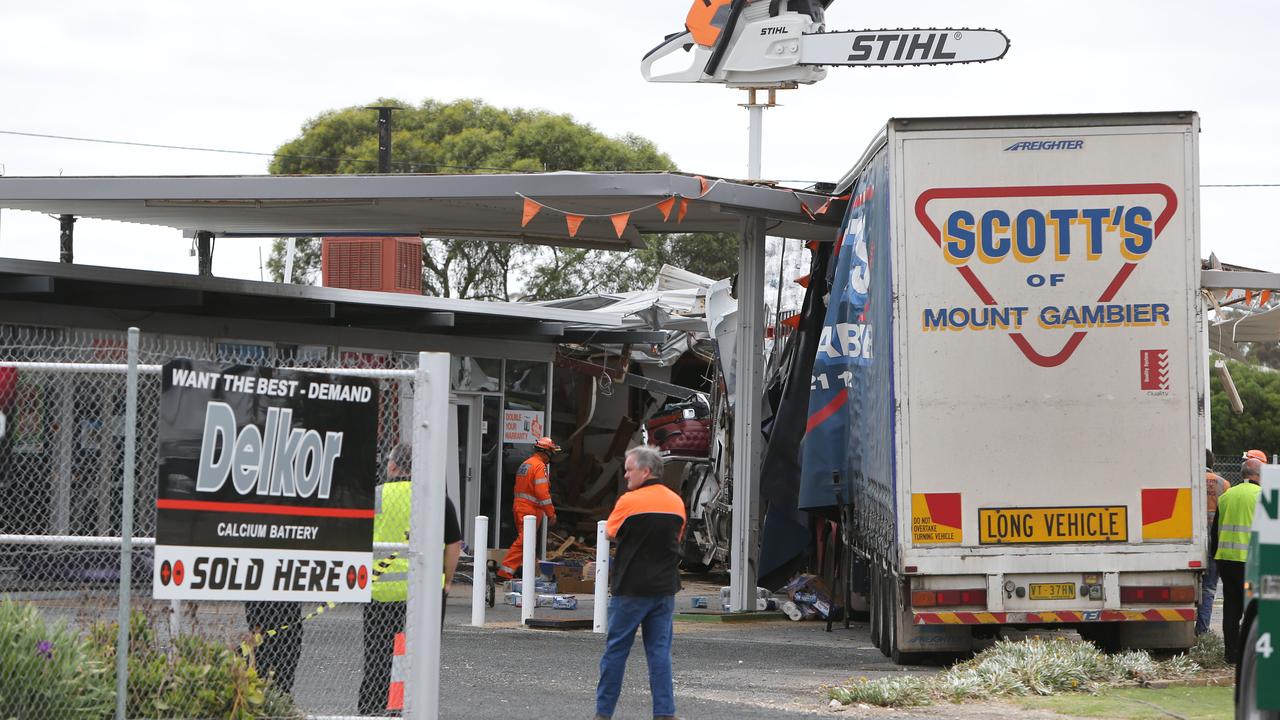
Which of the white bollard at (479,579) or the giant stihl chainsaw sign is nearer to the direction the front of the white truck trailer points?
the giant stihl chainsaw sign

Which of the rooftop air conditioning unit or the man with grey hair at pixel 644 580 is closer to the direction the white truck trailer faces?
the rooftop air conditioning unit

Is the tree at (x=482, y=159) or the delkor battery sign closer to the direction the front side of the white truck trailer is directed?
the tree

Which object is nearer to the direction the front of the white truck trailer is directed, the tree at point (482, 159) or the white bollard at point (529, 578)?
the tree

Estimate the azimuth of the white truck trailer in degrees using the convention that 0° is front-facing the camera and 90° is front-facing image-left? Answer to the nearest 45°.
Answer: approximately 180°

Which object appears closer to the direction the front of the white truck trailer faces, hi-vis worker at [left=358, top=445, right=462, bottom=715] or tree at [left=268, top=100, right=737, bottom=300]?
the tree

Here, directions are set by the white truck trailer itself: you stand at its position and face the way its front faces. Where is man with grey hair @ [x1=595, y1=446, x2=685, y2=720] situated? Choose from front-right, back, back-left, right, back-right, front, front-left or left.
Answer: back-left

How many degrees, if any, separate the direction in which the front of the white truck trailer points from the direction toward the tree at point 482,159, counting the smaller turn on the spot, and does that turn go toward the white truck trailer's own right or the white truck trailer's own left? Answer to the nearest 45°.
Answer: approximately 45° to the white truck trailer's own left

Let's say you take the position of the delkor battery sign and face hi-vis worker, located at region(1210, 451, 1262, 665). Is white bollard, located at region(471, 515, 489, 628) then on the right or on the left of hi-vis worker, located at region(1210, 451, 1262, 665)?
left
